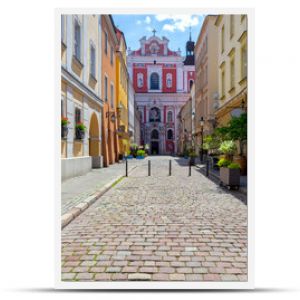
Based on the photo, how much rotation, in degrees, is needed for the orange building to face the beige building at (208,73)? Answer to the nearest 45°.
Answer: approximately 45° to its left

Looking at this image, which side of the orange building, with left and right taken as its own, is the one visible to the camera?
right

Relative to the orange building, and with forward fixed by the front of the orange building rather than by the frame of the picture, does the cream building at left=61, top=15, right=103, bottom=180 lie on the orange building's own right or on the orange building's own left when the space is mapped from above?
on the orange building's own right

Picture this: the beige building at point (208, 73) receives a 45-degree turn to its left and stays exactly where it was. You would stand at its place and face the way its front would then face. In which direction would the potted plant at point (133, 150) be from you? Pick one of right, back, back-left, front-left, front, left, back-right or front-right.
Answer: right

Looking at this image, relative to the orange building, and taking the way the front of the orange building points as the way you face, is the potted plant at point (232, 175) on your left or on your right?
on your right

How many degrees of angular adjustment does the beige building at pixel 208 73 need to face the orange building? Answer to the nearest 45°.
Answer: approximately 45° to its left

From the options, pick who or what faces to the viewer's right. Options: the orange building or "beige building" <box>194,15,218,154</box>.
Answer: the orange building

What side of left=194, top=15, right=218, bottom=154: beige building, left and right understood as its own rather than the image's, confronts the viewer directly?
left

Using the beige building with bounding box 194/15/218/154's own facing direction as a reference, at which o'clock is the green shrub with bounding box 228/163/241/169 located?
The green shrub is roughly at 9 o'clock from the beige building.

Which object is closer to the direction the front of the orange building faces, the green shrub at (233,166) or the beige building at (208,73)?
the beige building

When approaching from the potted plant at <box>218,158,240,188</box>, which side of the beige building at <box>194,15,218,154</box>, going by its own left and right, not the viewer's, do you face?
left

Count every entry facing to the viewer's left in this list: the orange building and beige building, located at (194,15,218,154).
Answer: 1

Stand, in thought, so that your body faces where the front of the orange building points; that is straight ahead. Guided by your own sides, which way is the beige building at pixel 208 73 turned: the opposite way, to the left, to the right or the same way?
the opposite way

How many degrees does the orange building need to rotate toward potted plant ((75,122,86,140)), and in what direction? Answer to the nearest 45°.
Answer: approximately 90° to its right

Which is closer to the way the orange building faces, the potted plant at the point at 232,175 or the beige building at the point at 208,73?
the beige building

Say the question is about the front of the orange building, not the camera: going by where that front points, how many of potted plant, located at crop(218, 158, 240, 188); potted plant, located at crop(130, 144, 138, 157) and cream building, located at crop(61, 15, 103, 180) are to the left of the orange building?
1
